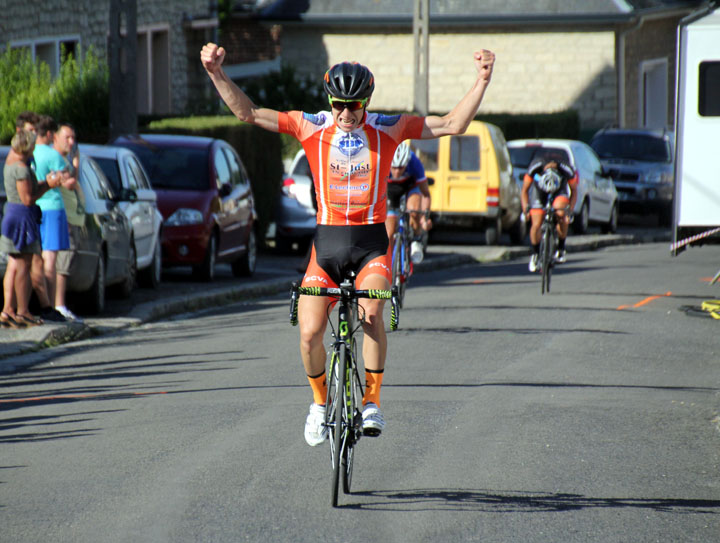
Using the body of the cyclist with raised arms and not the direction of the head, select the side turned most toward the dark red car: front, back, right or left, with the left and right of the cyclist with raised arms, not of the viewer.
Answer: back

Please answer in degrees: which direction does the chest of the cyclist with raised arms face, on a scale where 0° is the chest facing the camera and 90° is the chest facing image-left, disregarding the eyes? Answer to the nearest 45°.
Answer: approximately 0°

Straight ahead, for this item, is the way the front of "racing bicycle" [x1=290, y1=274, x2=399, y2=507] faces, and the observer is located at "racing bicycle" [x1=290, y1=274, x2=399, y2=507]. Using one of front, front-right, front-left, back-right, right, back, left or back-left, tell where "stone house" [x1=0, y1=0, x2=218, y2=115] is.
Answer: back

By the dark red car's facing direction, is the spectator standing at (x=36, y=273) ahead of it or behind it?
ahead

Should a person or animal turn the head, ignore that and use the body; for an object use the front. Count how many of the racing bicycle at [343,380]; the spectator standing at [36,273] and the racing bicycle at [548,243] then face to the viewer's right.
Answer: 1

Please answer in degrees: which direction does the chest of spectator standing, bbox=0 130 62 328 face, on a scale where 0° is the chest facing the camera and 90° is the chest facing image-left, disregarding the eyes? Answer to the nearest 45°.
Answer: approximately 270°

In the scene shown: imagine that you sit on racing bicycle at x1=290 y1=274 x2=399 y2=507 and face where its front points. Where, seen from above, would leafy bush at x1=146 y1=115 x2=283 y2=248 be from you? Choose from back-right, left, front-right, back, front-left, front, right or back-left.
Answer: back

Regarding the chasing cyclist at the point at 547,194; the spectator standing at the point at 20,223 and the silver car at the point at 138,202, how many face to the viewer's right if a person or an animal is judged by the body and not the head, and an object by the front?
1

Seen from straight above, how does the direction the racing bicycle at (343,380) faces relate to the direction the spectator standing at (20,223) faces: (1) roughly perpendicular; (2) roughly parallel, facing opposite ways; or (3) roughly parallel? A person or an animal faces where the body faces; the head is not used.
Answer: roughly perpendicular

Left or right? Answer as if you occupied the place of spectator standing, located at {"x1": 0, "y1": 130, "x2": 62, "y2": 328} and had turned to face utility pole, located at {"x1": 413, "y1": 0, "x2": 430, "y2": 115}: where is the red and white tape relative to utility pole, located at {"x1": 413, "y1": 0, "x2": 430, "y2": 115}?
right

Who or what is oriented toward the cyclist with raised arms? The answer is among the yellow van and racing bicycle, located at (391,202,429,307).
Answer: the racing bicycle

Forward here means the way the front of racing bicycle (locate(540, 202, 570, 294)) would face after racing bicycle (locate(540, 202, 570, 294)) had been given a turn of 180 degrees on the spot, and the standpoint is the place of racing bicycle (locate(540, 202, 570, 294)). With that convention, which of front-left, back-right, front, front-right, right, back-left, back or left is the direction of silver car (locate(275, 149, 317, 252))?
front-left

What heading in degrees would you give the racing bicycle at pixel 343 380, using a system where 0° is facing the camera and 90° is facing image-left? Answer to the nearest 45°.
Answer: approximately 0°

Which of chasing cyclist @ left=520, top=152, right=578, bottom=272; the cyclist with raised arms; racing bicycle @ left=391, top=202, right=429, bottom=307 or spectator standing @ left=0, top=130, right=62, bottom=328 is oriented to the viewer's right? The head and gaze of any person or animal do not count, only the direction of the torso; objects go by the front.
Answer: the spectator standing

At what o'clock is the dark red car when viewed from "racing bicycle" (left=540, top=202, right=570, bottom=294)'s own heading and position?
The dark red car is roughly at 3 o'clock from the racing bicycle.

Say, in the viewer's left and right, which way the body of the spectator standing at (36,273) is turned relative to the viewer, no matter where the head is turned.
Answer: facing to the right of the viewer

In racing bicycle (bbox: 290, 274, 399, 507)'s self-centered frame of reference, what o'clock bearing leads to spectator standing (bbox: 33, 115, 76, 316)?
The spectator standing is roughly at 5 o'clock from the racing bicycle.
